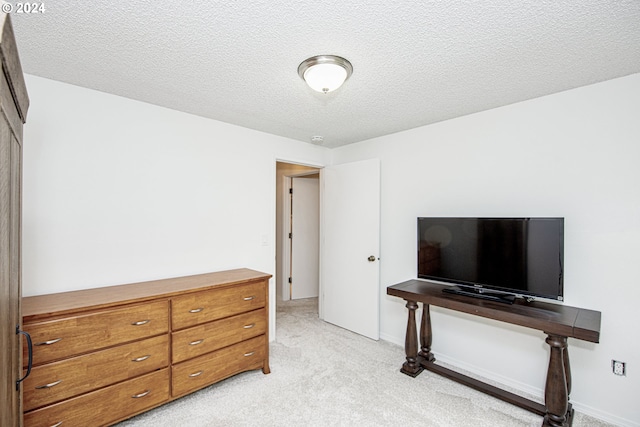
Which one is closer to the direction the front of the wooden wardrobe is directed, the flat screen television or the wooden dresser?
the flat screen television

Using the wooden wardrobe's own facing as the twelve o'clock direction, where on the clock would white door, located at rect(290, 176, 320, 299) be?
The white door is roughly at 11 o'clock from the wooden wardrobe.

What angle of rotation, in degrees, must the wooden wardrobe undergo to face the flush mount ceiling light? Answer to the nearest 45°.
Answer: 0° — it already faces it

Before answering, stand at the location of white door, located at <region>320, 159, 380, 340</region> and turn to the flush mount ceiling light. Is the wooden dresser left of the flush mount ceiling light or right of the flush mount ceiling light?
right

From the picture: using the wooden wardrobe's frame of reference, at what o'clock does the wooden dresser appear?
The wooden dresser is roughly at 10 o'clock from the wooden wardrobe.

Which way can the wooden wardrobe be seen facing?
to the viewer's right

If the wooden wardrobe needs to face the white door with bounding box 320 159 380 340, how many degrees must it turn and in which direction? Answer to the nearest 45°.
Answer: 0° — it already faces it
